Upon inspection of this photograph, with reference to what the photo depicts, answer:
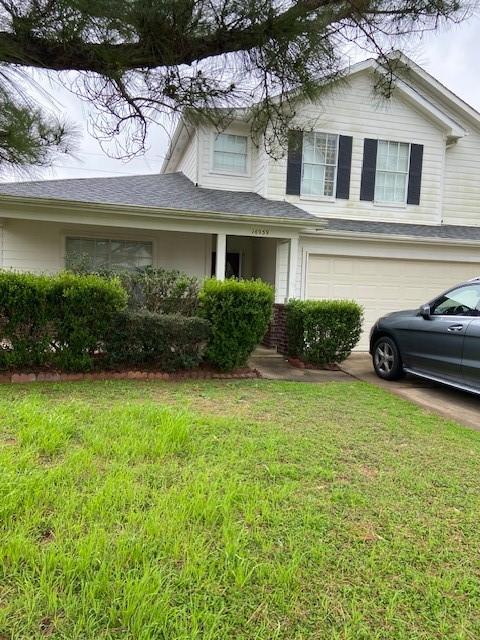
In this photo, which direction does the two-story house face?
toward the camera

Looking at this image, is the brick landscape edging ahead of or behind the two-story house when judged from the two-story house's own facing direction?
ahead

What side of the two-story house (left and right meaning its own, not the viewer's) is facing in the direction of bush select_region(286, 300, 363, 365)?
front

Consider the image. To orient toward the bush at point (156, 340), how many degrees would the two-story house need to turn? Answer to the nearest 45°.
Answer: approximately 45° to its right

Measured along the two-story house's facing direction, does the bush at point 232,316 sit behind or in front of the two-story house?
in front

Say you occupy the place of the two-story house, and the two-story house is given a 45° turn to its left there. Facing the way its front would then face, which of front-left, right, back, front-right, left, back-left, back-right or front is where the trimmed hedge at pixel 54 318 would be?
right
